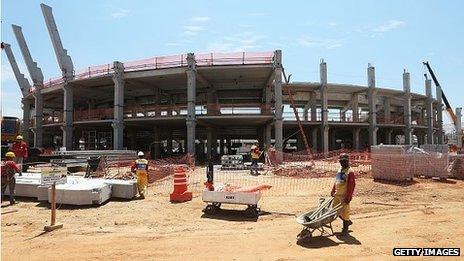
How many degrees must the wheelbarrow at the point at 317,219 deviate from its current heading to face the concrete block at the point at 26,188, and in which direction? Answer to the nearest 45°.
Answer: approximately 45° to its right

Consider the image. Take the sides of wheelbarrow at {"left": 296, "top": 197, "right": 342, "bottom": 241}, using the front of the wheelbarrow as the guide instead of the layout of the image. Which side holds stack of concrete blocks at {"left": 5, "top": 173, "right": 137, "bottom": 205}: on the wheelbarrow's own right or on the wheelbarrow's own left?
on the wheelbarrow's own right

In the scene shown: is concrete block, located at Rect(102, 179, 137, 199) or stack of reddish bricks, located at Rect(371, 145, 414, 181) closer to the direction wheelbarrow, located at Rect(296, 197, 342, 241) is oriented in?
the concrete block

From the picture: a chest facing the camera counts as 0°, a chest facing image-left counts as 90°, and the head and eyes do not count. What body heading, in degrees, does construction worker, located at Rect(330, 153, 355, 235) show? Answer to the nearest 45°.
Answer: approximately 45°

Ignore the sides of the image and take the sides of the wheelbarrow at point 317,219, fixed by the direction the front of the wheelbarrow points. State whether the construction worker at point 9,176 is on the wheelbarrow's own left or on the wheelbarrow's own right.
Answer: on the wheelbarrow's own right

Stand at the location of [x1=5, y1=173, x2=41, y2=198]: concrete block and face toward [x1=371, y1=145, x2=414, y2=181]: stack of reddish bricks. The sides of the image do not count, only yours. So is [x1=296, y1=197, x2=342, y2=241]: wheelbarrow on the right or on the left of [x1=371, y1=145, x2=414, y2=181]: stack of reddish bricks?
right

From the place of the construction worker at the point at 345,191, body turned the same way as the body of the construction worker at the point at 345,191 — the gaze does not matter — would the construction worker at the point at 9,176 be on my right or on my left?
on my right
